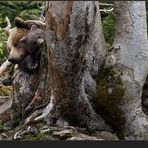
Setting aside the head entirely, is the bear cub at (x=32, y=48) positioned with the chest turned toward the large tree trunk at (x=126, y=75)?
yes

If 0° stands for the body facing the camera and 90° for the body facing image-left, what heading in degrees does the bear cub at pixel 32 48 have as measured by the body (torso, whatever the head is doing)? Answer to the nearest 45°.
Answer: approximately 315°
